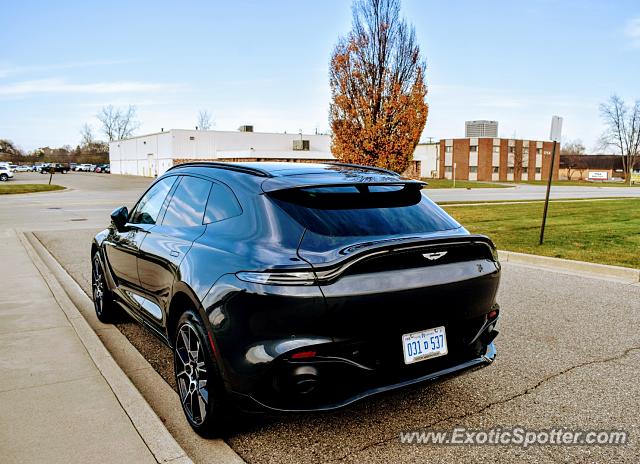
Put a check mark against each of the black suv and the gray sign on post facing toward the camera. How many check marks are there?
1

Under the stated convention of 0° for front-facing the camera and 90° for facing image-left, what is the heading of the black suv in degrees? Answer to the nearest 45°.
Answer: approximately 135°

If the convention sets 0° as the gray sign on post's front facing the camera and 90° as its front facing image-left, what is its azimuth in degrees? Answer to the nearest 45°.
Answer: approximately 0°

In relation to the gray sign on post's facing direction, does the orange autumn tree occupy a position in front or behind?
behind

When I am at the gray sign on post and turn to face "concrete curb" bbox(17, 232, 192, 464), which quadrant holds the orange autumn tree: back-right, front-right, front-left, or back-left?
back-right

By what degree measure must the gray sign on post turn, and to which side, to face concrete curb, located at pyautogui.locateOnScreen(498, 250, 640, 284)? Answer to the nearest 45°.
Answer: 0° — it already faces it

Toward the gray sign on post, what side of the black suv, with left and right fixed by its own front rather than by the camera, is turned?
right

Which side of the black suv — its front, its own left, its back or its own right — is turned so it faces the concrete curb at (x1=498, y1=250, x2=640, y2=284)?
right

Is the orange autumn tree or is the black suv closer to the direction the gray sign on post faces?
the black suv
